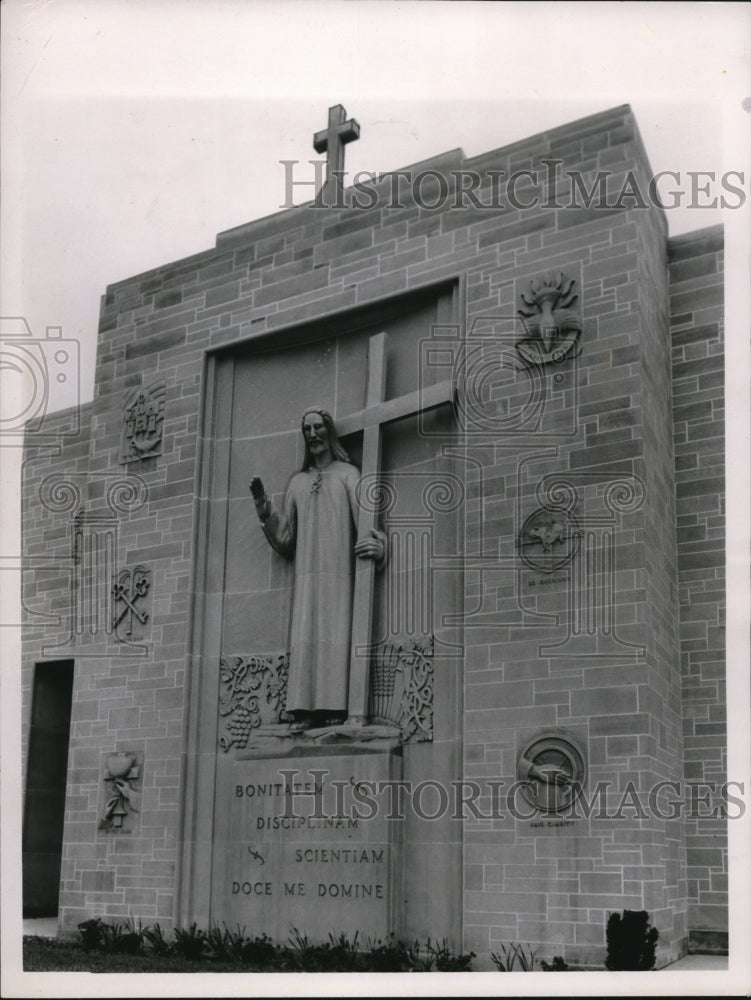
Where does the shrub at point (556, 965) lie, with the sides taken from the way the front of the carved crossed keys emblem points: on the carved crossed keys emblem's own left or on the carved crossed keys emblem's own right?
on the carved crossed keys emblem's own left

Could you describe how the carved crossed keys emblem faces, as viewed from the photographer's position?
facing the viewer and to the left of the viewer

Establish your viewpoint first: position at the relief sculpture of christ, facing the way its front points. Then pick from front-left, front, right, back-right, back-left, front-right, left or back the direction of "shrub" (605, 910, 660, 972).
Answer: left

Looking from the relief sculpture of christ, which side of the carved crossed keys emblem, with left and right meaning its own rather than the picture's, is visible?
left

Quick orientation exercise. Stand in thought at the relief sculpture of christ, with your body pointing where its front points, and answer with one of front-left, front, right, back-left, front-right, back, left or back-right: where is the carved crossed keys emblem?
right

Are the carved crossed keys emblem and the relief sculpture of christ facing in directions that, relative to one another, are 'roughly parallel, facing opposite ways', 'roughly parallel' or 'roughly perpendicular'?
roughly parallel

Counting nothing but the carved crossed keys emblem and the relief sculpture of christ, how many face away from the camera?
0

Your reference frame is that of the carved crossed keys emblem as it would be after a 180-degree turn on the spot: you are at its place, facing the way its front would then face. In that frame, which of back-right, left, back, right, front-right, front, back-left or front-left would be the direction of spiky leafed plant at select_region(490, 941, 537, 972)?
right

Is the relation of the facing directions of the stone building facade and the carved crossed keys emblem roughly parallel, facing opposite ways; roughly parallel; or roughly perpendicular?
roughly parallel
